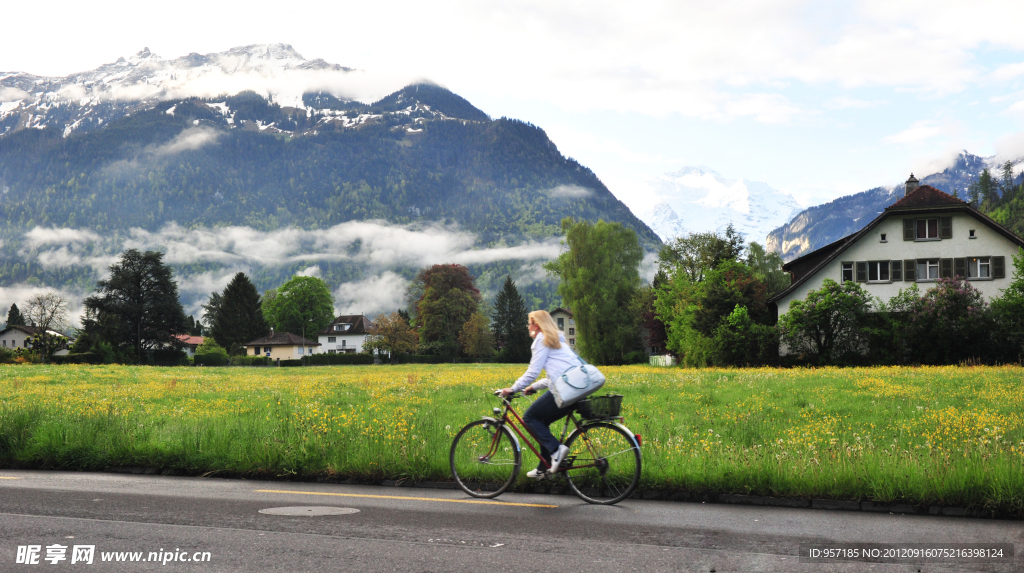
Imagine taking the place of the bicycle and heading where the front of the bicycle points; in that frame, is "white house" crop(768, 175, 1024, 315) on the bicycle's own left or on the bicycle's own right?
on the bicycle's own right

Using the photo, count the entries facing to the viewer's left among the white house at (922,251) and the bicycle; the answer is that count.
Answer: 1

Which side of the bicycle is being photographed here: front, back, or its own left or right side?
left

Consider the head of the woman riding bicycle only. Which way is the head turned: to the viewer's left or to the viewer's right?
to the viewer's left

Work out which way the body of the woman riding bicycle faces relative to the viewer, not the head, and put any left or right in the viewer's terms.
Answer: facing to the left of the viewer

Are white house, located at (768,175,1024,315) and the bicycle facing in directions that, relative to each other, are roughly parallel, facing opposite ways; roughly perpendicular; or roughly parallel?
roughly perpendicular
